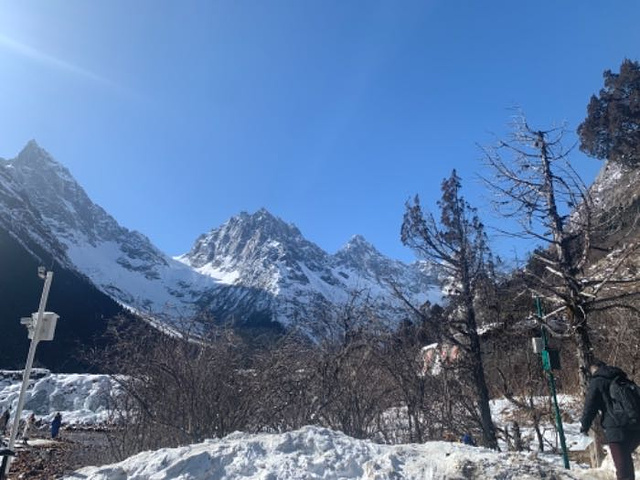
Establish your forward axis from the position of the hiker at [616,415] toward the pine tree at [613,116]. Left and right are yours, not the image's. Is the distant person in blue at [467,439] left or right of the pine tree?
left

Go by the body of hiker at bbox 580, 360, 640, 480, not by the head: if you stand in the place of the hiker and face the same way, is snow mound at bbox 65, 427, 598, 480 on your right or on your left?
on your left

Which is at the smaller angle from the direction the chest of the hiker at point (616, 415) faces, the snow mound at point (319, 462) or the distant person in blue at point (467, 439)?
the distant person in blue

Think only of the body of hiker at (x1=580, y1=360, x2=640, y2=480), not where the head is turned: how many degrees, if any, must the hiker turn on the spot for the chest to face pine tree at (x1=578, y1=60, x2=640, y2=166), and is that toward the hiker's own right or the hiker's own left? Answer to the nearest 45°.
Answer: approximately 45° to the hiker's own right

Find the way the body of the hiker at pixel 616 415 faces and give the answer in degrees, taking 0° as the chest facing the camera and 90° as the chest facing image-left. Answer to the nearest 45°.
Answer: approximately 135°
